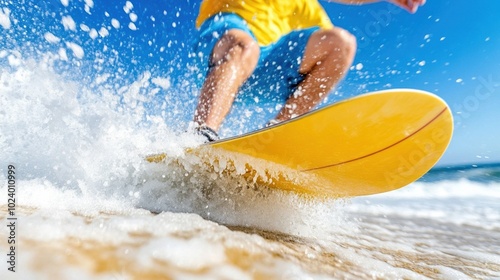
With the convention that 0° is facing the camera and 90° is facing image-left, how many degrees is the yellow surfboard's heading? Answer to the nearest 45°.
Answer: approximately 270°
